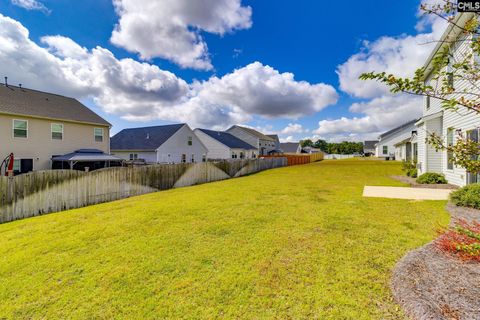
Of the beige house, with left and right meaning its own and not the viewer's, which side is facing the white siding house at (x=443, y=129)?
back

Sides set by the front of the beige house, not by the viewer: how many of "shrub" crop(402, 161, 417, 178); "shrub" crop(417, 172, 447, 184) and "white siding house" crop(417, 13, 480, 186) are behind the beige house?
3

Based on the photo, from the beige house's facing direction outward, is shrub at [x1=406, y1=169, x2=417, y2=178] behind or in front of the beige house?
behind

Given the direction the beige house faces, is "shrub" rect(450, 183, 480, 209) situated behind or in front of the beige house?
behind

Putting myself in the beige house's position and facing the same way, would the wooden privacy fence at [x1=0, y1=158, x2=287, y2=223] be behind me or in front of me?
behind

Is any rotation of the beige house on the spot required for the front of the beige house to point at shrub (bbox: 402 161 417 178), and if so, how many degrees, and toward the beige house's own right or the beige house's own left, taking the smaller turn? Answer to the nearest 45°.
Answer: approximately 180°

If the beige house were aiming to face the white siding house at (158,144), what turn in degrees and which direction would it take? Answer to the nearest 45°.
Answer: approximately 90° to its right

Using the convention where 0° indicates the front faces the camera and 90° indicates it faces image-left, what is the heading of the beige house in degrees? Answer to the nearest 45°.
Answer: approximately 135°
